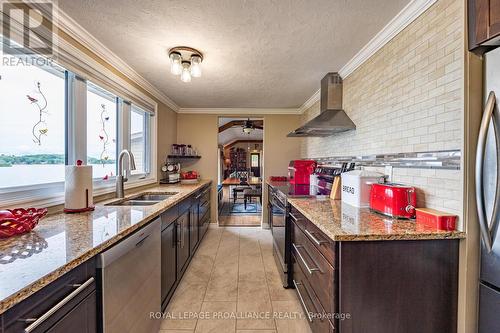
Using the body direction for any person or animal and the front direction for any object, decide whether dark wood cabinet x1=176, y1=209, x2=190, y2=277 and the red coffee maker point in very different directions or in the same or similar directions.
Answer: very different directions

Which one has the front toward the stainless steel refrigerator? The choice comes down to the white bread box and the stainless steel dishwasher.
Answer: the stainless steel dishwasher

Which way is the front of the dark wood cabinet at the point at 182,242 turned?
to the viewer's right

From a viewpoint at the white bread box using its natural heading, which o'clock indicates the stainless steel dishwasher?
The stainless steel dishwasher is roughly at 12 o'clock from the white bread box.

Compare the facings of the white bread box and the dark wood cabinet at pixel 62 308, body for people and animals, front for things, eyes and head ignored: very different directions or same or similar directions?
very different directions

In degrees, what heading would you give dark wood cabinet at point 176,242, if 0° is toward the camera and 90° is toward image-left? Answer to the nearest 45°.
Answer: approximately 270°

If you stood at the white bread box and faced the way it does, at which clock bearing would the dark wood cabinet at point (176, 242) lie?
The dark wood cabinet is roughly at 1 o'clock from the white bread box.

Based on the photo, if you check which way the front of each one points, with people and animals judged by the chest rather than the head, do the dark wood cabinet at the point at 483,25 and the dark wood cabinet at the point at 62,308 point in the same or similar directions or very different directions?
very different directions

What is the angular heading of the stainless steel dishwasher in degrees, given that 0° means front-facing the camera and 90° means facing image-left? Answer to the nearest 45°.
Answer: approximately 315°

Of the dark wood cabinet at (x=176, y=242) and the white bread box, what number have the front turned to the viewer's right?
1

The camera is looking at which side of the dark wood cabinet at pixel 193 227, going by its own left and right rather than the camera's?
right

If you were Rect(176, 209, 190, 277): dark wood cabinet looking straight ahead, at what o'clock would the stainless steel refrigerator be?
The stainless steel refrigerator is roughly at 2 o'clock from the dark wood cabinet.

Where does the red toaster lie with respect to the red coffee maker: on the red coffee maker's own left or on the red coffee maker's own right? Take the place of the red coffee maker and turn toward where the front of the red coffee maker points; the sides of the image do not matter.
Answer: on the red coffee maker's own left

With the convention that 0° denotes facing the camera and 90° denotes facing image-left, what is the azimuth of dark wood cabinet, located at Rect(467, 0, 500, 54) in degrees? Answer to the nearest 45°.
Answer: approximately 45°

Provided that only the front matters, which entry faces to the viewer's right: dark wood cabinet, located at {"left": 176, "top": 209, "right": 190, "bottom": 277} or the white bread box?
the dark wood cabinet

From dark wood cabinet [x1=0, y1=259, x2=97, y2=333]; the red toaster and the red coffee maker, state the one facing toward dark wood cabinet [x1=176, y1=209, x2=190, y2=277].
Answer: the red coffee maker
